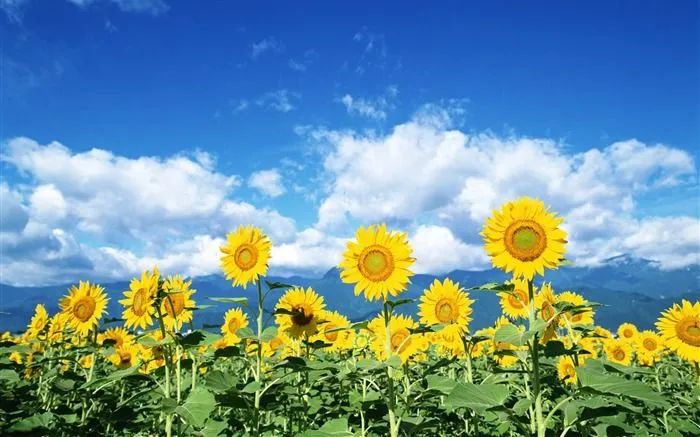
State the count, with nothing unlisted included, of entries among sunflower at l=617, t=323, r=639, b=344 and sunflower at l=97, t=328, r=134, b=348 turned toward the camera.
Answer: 2

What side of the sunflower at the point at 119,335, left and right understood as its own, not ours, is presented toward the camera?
front

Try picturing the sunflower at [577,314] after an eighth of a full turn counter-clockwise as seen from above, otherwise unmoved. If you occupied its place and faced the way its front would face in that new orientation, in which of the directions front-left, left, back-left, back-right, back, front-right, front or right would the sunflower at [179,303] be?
right

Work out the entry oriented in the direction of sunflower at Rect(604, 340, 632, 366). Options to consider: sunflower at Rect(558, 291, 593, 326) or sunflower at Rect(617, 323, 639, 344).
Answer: sunflower at Rect(617, 323, 639, 344)

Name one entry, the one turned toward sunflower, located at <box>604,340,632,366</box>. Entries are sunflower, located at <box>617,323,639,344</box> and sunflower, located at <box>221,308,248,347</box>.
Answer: sunflower, located at <box>617,323,639,344</box>

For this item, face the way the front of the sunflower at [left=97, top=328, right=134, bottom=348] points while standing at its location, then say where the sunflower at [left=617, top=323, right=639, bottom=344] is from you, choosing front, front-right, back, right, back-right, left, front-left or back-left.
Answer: left

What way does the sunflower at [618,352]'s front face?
toward the camera

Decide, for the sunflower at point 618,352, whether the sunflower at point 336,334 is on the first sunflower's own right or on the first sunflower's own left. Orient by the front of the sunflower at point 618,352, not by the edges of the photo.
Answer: on the first sunflower's own right

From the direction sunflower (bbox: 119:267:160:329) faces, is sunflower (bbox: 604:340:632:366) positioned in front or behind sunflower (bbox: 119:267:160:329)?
behind

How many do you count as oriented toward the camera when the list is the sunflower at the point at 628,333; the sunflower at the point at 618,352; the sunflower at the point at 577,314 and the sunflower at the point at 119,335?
4

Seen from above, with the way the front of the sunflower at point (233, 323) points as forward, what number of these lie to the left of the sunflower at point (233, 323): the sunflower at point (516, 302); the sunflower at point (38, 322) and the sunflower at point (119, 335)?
1

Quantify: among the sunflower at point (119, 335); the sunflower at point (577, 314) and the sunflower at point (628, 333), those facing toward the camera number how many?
3
